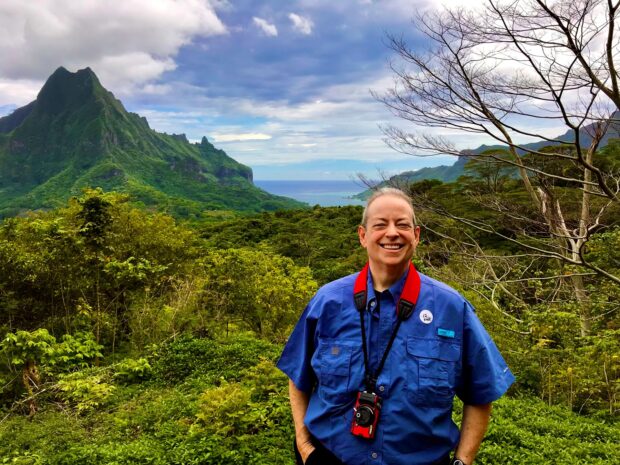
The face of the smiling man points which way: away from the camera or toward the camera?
toward the camera

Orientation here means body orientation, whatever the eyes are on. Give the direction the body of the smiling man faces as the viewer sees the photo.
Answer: toward the camera
